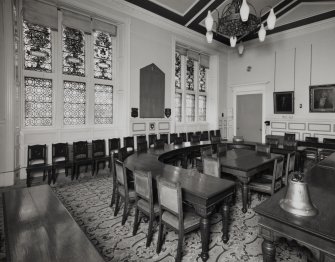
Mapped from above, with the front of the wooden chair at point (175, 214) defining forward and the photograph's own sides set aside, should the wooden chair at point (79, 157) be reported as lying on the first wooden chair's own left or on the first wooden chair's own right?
on the first wooden chair's own left

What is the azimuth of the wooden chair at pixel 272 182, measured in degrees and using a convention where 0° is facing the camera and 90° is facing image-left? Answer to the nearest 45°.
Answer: approximately 135°

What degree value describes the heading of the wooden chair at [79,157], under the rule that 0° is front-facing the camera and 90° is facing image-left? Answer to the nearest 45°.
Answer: approximately 315°

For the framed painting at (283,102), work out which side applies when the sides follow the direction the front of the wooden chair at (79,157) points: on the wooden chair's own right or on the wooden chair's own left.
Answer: on the wooden chair's own left

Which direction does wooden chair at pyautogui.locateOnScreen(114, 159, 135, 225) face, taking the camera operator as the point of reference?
facing away from the viewer and to the right of the viewer

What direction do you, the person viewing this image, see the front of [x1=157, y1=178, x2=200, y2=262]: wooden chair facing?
facing away from the viewer and to the right of the viewer

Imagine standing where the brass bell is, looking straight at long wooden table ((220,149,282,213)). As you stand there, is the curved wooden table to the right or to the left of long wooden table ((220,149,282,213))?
left

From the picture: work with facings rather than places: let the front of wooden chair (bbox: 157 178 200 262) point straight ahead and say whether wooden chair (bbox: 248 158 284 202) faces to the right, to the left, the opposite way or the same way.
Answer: to the left
